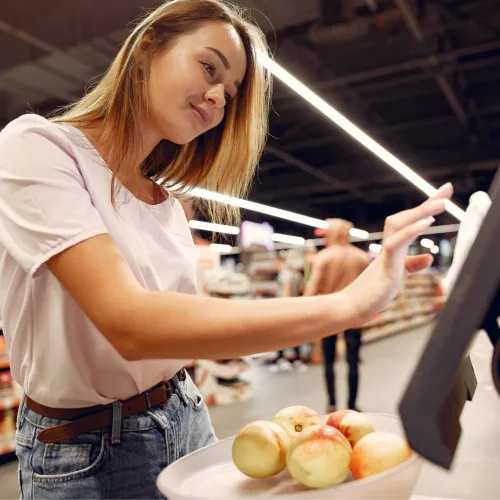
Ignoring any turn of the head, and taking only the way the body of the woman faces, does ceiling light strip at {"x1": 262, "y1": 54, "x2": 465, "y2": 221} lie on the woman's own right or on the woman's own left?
on the woman's own left

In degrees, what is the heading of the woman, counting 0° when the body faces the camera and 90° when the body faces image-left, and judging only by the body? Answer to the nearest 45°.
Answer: approximately 315°
